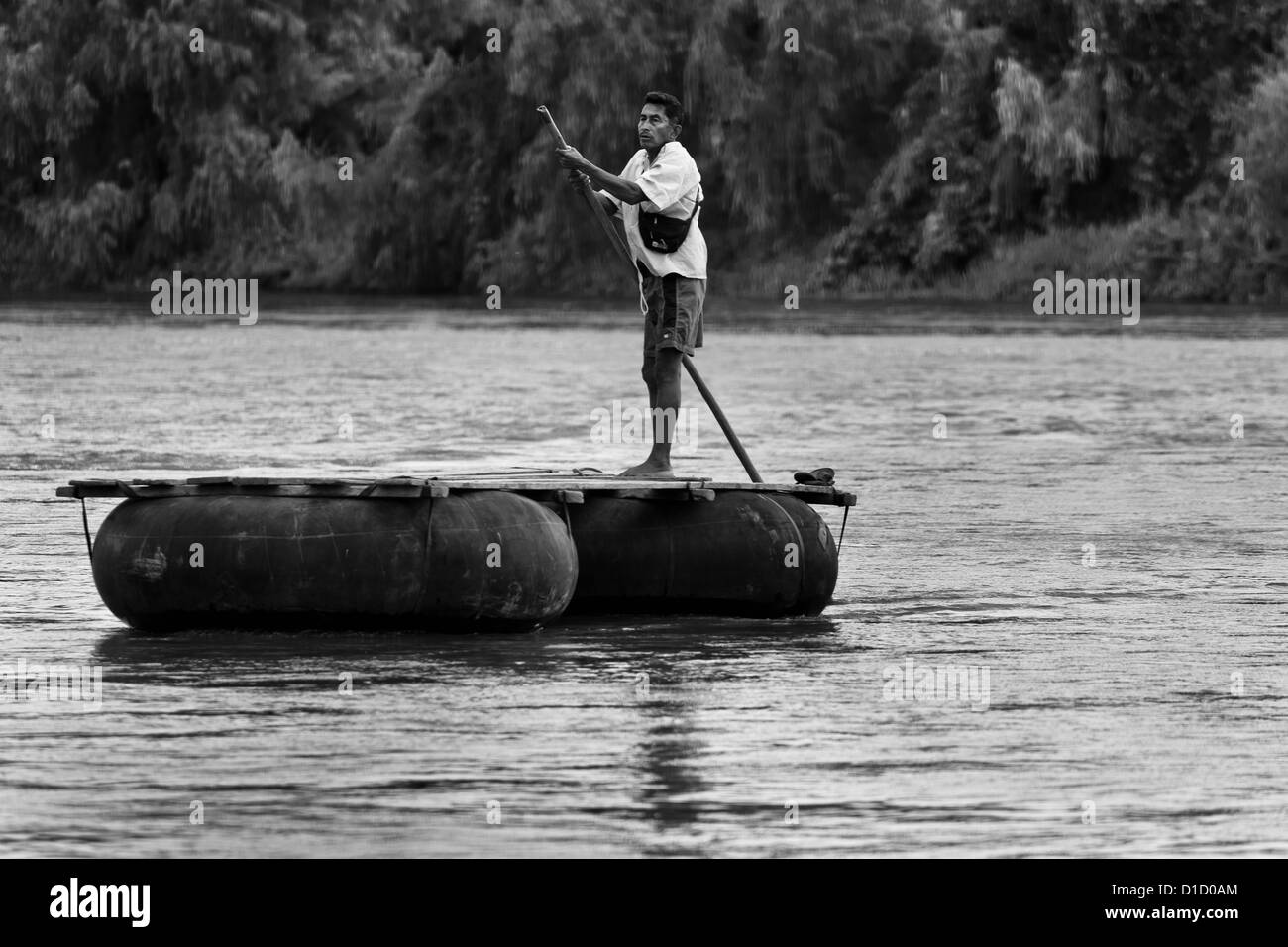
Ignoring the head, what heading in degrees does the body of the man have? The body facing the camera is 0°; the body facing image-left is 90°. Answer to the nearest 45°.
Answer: approximately 90°

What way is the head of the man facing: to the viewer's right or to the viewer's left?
to the viewer's left
